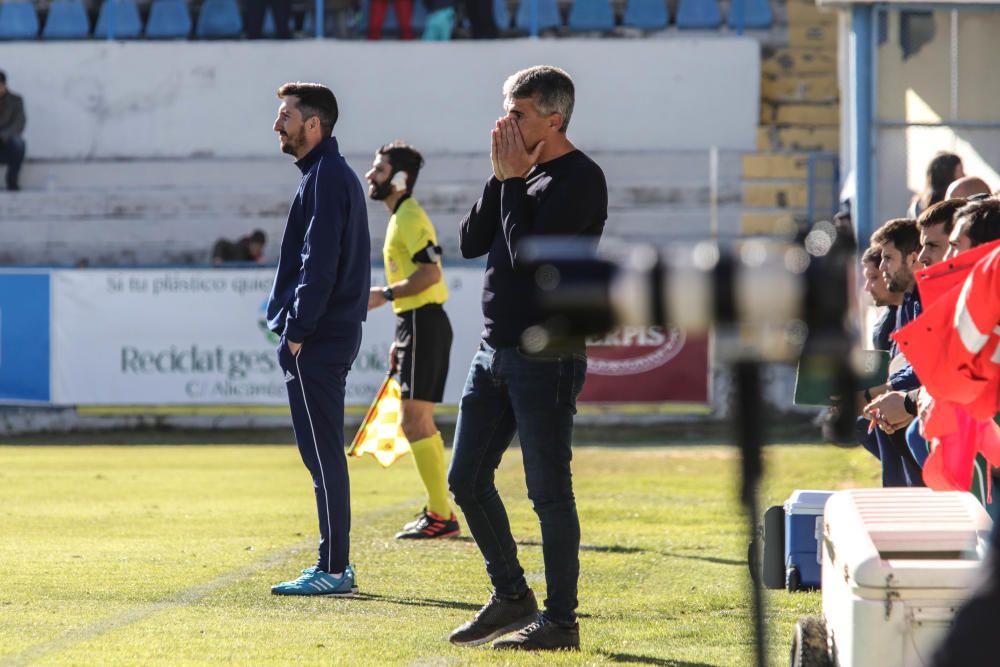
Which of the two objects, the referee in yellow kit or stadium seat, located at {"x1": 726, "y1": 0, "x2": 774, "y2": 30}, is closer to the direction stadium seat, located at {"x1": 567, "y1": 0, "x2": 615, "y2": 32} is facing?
the referee in yellow kit

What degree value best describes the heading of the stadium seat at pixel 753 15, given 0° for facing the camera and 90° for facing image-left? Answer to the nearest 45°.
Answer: approximately 0°

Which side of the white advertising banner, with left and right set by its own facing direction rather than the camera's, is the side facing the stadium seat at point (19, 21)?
back

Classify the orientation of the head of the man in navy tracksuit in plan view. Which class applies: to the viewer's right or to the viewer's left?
to the viewer's left

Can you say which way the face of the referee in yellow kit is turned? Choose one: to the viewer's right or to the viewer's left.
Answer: to the viewer's left

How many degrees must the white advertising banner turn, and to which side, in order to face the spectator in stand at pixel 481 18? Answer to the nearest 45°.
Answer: approximately 135° to its left

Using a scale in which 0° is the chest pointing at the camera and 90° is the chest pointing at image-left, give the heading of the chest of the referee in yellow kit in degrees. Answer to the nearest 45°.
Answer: approximately 90°

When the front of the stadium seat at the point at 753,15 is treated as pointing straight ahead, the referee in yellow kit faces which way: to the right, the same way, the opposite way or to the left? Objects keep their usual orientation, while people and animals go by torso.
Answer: to the right

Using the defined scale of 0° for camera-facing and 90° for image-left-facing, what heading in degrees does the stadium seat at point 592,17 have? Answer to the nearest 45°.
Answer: approximately 0°

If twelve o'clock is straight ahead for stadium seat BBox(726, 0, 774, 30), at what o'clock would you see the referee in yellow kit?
The referee in yellow kit is roughly at 12 o'clock from the stadium seat.
